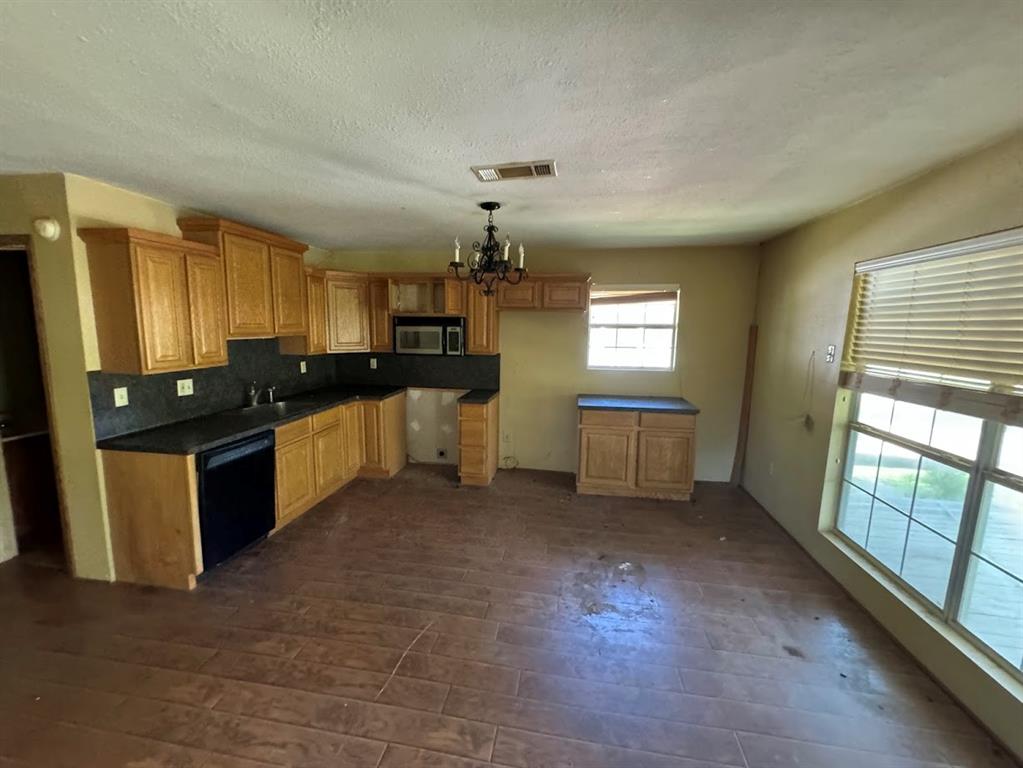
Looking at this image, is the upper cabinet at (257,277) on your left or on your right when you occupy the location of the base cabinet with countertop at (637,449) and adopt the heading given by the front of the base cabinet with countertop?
on your right

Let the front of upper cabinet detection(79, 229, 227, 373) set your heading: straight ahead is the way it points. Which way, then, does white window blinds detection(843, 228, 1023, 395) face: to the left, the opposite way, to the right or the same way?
the opposite way

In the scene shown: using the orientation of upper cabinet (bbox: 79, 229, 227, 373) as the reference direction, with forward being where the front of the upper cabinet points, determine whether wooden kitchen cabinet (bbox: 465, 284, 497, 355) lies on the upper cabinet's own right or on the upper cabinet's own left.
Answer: on the upper cabinet's own left

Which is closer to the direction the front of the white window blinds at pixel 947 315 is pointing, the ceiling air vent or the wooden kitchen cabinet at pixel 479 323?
the ceiling air vent

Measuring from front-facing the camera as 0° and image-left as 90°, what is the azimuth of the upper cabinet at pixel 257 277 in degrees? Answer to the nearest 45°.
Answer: approximately 315°

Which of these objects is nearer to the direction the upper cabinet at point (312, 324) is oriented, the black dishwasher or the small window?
the small window

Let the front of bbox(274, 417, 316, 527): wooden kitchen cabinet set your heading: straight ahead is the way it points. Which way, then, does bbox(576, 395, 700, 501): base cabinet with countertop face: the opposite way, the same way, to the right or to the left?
to the right

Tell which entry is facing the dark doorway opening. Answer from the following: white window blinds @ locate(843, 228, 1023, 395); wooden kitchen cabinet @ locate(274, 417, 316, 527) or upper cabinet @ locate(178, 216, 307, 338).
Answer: the white window blinds
